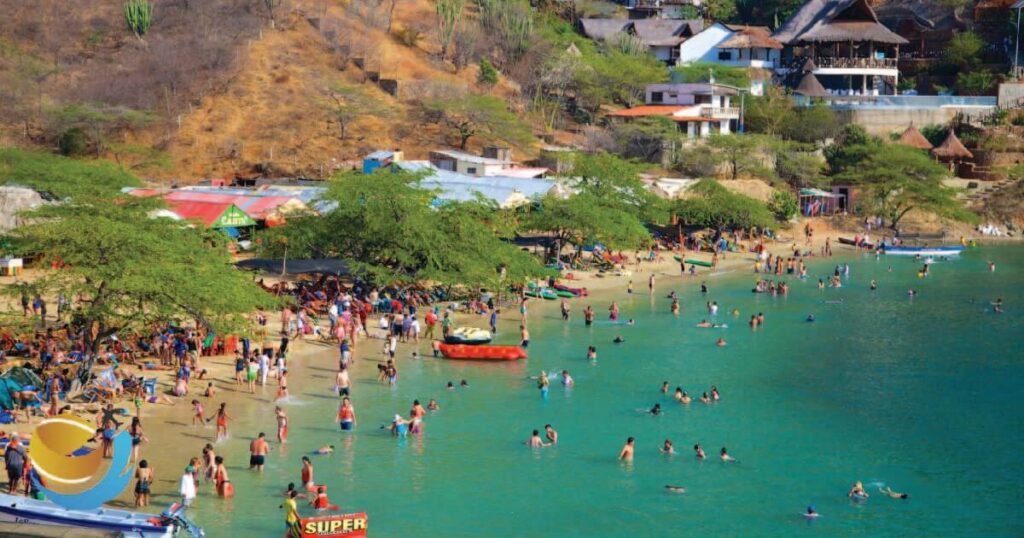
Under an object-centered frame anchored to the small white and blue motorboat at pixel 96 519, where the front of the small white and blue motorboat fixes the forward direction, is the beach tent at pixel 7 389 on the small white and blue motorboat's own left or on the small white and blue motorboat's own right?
on the small white and blue motorboat's own right

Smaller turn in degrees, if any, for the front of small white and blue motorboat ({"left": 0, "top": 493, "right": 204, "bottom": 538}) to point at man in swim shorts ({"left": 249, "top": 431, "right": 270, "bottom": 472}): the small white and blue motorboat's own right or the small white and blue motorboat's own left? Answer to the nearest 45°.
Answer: approximately 135° to the small white and blue motorboat's own right

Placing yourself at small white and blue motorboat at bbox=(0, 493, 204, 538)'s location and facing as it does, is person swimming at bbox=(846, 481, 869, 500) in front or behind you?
behind

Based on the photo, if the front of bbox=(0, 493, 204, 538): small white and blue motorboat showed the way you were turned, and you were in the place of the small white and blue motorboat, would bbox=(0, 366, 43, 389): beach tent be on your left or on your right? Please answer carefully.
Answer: on your right

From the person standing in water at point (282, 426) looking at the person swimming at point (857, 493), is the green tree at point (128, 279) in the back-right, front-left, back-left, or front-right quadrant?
back-left

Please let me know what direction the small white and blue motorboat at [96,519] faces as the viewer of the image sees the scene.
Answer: facing to the left of the viewer

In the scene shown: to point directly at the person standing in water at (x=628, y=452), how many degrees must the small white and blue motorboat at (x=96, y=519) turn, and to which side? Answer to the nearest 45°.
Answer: approximately 180°

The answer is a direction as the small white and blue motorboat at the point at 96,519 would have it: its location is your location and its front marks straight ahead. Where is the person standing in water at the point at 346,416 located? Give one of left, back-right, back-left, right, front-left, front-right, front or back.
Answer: back-right
